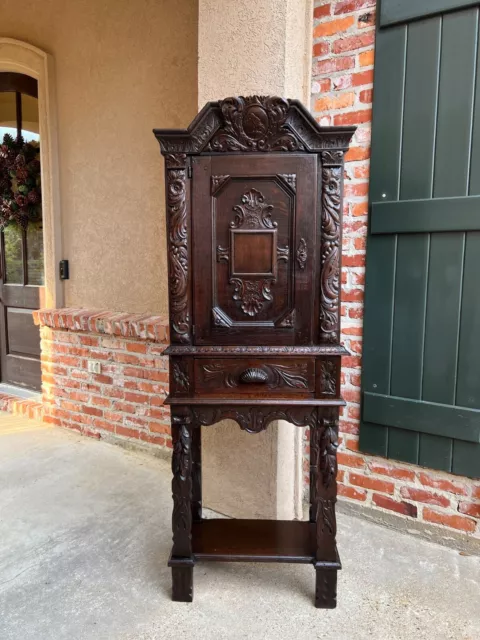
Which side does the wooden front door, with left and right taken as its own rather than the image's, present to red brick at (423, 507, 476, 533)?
left

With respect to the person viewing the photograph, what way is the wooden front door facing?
facing the viewer and to the left of the viewer

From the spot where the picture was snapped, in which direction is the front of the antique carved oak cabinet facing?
facing the viewer

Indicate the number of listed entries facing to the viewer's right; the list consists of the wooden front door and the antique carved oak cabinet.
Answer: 0

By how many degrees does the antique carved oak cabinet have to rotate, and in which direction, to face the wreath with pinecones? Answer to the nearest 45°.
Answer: approximately 135° to its right

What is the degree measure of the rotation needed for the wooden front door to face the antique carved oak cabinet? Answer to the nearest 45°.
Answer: approximately 45° to its left

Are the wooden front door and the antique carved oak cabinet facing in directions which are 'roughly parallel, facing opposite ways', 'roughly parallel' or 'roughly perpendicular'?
roughly parallel

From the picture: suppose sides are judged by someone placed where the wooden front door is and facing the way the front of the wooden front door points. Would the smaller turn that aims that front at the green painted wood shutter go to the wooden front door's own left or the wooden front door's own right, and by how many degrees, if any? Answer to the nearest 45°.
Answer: approximately 90° to the wooden front door's own left

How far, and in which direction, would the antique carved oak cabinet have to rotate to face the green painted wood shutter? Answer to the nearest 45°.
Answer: approximately 135° to its left
